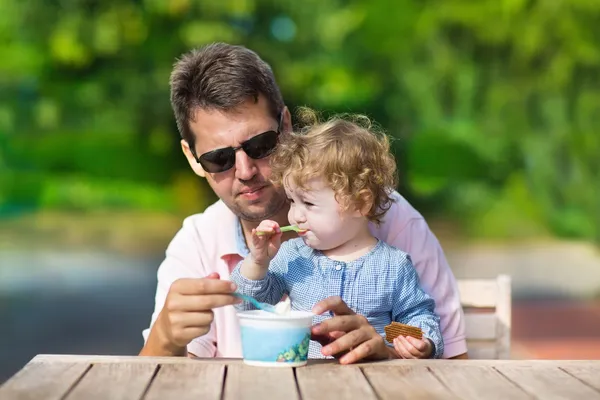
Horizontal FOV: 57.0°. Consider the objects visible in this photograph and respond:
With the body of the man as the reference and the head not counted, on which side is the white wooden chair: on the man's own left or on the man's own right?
on the man's own left

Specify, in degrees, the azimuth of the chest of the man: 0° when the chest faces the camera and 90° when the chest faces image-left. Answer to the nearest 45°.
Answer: approximately 0°

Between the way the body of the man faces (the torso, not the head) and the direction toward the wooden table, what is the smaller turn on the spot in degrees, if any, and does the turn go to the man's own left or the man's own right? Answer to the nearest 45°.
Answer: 0° — they already face it

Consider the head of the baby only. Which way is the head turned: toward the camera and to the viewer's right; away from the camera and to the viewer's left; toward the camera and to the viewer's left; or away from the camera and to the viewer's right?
toward the camera and to the viewer's left
